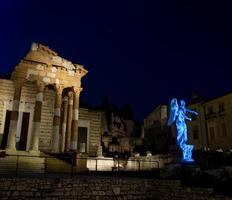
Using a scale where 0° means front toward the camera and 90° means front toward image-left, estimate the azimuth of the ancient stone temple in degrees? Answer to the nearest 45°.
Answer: approximately 315°

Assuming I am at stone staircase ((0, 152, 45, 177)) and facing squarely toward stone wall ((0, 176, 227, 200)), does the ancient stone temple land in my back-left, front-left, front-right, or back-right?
back-left

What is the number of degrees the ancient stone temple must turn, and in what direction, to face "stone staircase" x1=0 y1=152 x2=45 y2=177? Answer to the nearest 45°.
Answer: approximately 45° to its right

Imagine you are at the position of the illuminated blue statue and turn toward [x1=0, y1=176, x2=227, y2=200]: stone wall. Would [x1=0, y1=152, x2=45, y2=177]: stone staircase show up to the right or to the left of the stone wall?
right

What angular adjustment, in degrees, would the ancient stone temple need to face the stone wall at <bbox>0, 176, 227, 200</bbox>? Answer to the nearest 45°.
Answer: approximately 45° to its right
